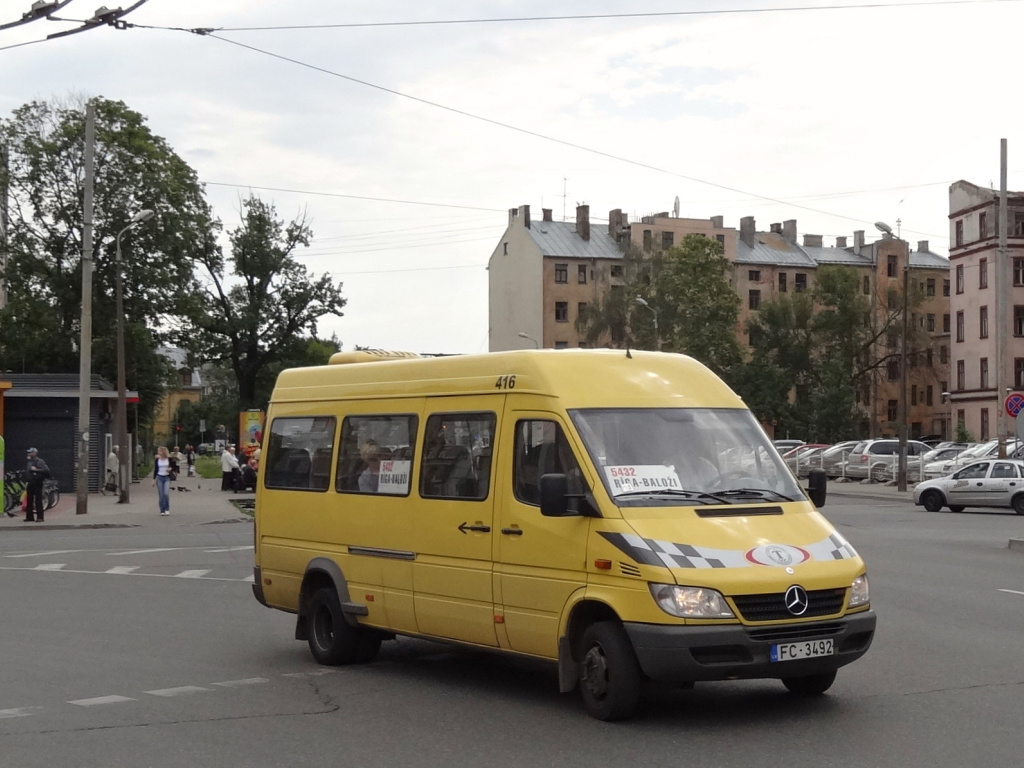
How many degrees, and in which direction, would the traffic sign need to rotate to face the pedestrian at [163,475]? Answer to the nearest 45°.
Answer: approximately 90° to its right

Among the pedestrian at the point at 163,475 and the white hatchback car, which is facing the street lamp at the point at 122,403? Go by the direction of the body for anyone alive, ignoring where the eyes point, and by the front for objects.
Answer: the white hatchback car

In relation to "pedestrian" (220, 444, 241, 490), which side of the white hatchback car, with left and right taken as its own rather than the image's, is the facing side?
front

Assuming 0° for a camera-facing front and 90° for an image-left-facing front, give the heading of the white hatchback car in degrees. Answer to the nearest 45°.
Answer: approximately 90°

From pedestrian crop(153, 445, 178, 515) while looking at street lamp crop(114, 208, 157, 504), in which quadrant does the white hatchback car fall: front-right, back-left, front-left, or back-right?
back-right

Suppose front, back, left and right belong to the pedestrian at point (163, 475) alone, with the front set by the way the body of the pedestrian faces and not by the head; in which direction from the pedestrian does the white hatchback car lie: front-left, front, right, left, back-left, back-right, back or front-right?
left

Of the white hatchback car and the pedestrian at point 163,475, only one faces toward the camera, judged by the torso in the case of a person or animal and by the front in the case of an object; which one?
the pedestrian

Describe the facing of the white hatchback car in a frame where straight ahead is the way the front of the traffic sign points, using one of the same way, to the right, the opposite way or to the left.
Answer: to the right

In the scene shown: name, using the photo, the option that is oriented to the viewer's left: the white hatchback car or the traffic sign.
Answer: the white hatchback car

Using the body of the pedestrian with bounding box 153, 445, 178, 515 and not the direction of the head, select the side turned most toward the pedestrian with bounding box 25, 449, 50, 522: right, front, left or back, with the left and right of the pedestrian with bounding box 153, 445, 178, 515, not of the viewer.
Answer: right

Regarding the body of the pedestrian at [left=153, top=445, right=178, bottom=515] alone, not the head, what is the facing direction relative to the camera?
toward the camera
